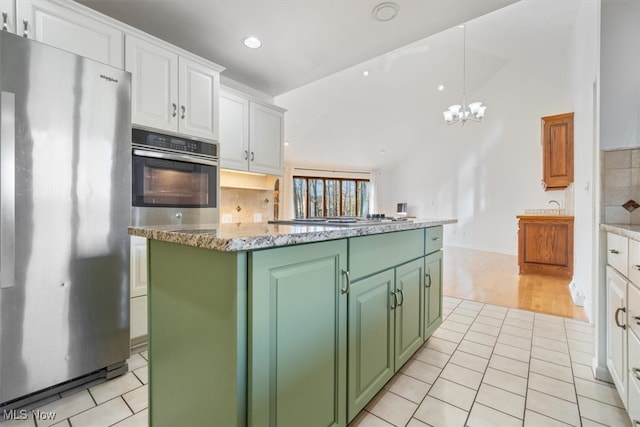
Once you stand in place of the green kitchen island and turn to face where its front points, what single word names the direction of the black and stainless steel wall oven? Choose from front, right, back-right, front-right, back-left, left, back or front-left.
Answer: back

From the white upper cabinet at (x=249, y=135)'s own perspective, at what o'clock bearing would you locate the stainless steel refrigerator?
The stainless steel refrigerator is roughly at 3 o'clock from the white upper cabinet.

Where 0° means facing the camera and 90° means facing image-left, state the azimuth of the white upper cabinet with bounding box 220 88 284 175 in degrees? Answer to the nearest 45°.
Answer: approximately 315°

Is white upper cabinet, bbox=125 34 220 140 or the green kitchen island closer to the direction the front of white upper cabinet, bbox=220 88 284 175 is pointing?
the green kitchen island

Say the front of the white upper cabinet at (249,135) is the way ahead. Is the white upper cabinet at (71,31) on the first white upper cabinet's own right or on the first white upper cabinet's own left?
on the first white upper cabinet's own right

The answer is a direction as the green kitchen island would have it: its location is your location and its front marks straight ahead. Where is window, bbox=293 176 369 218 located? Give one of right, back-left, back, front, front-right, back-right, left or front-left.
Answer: back-left
